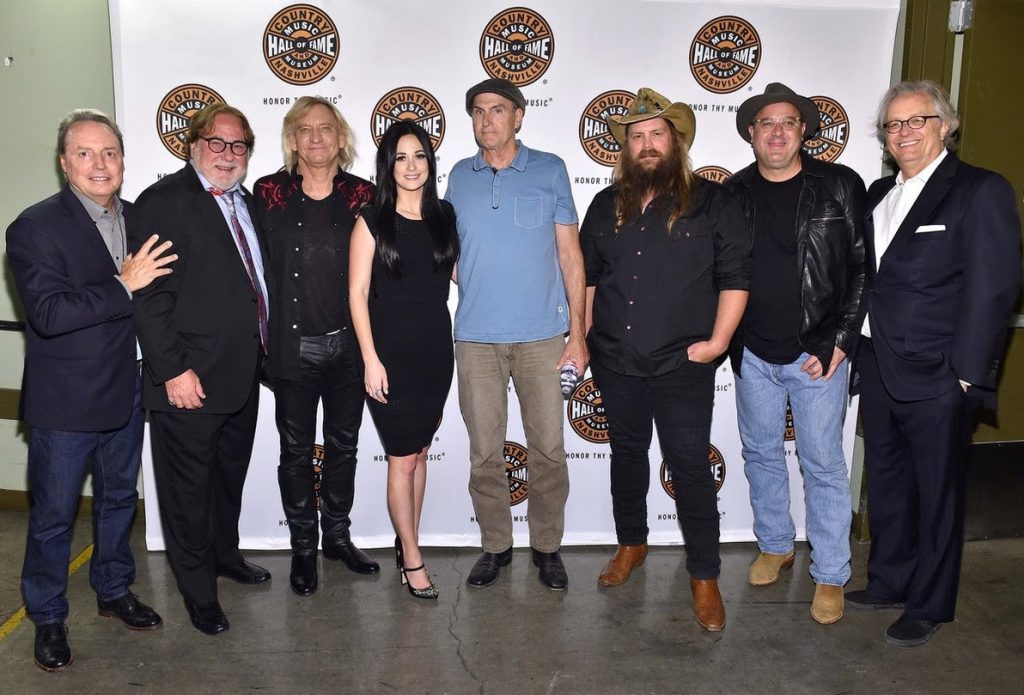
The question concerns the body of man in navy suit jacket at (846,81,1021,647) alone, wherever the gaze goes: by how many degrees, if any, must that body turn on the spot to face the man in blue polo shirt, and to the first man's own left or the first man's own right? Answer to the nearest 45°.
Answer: approximately 45° to the first man's own right

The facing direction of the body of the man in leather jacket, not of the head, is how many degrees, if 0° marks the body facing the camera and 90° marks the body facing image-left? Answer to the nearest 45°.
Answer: approximately 0°

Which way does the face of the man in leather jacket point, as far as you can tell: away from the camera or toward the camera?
toward the camera

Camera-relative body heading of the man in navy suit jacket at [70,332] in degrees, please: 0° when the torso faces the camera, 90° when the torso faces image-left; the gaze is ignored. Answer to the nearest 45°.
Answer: approximately 315°

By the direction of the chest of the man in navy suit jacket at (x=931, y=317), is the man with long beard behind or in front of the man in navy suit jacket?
in front

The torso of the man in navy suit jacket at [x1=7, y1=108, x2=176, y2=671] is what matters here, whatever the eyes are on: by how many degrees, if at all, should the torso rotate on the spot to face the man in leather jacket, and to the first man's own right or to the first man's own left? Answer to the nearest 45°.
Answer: approximately 45° to the first man's own left

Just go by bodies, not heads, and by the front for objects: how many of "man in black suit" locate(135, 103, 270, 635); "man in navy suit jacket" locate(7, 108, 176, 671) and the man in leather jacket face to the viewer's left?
0

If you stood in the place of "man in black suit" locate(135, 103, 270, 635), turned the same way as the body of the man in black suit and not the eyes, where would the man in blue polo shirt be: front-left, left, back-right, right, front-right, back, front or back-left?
front-left

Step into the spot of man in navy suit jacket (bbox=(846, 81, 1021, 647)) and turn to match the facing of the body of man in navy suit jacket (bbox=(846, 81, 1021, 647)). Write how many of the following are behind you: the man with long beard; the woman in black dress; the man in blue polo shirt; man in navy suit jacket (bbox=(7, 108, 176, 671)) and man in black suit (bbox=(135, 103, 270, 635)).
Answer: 0

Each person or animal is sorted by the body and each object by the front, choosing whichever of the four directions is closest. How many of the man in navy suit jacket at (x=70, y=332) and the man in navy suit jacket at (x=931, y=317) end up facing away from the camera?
0

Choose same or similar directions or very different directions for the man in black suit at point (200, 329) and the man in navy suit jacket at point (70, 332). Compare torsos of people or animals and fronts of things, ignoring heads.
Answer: same or similar directions

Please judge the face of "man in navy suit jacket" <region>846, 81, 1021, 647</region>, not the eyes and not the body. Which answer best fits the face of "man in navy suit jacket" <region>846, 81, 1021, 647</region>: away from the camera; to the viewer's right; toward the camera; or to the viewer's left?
toward the camera

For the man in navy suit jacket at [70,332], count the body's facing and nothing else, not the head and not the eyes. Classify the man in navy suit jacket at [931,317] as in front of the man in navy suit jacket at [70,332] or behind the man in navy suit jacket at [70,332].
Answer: in front

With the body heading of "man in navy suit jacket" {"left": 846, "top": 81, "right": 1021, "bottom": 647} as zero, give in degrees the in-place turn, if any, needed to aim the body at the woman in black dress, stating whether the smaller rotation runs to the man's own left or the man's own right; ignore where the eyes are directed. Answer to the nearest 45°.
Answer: approximately 45° to the man's own right

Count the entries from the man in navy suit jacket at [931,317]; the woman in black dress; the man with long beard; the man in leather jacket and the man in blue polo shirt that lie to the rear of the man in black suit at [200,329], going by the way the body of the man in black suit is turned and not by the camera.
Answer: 0

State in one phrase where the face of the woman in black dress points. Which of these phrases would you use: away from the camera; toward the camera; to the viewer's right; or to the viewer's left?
toward the camera

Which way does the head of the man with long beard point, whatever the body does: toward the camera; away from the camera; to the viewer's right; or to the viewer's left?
toward the camera

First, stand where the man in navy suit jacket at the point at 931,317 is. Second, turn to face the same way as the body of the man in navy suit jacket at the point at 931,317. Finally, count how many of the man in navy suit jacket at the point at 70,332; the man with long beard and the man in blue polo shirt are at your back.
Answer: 0
